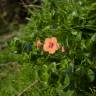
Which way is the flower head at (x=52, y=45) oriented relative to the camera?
toward the camera
